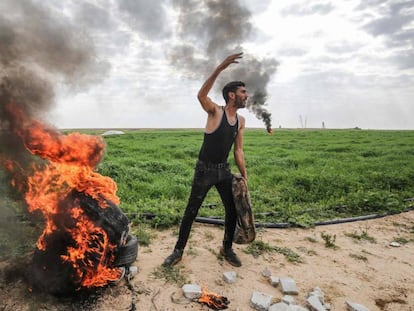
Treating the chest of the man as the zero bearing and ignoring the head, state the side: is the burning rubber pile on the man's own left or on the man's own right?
on the man's own right

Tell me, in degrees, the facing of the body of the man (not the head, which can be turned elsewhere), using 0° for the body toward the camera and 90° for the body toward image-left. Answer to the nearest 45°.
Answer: approximately 315°

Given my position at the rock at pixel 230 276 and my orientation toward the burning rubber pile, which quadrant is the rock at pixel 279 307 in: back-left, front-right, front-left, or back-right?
back-left

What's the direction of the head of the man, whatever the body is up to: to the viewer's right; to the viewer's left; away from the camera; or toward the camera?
to the viewer's right
